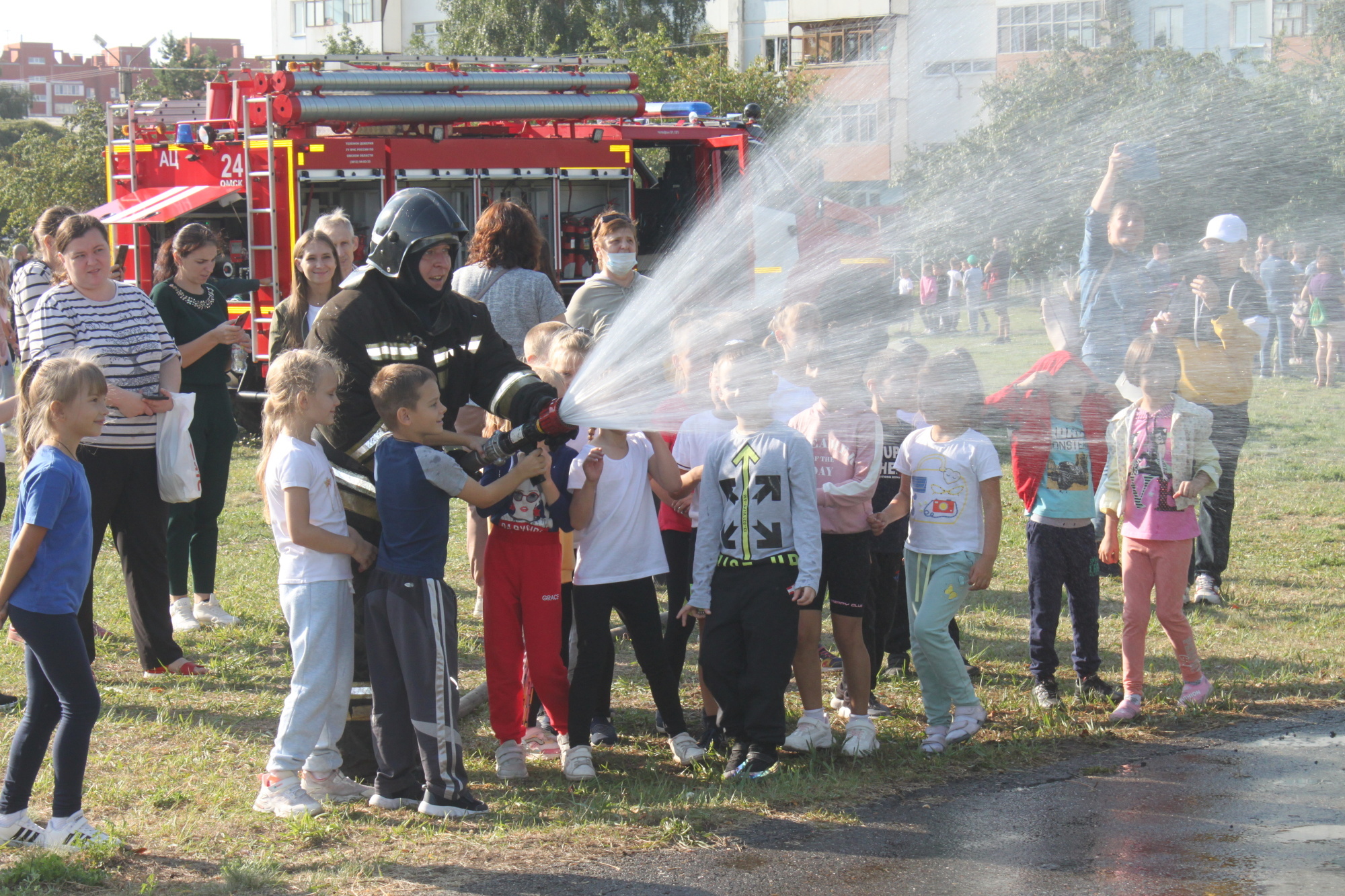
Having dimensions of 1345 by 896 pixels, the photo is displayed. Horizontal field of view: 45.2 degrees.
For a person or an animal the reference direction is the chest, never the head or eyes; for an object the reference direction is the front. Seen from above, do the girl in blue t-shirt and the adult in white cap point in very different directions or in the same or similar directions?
very different directions

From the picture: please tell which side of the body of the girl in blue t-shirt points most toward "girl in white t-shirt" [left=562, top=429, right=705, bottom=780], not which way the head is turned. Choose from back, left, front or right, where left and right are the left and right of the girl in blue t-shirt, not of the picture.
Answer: front

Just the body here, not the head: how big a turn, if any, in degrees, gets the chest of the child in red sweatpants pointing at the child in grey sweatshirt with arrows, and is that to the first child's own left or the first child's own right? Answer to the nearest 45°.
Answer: approximately 90° to the first child's own left

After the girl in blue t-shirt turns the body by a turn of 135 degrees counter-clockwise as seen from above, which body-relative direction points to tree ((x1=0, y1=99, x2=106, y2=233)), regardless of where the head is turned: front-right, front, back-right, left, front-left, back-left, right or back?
front-right

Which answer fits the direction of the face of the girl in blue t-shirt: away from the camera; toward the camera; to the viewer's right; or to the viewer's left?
to the viewer's right

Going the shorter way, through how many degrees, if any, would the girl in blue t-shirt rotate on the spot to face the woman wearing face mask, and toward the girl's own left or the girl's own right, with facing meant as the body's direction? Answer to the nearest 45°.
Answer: approximately 45° to the girl's own left

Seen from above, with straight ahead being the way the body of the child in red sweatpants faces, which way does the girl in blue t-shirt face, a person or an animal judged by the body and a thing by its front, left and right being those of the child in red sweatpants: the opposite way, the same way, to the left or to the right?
to the left

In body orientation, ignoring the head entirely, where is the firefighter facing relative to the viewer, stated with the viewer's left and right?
facing the viewer and to the right of the viewer

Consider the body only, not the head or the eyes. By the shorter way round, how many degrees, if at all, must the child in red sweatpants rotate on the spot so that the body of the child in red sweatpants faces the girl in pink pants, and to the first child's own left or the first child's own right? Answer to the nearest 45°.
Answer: approximately 90° to the first child's own left

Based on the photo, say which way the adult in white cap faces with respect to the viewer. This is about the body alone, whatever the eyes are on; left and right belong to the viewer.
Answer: facing the viewer and to the left of the viewer

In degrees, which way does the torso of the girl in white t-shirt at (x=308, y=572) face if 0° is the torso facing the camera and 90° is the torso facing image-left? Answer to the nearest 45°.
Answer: approximately 270°

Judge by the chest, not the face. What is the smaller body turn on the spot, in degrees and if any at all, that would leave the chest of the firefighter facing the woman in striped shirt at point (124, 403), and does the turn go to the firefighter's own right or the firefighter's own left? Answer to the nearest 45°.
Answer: approximately 180°

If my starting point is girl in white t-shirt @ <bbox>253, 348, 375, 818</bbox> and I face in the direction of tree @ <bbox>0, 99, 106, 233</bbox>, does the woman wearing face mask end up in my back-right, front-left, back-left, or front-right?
front-right

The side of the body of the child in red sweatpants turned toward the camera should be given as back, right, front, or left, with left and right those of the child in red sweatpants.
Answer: front

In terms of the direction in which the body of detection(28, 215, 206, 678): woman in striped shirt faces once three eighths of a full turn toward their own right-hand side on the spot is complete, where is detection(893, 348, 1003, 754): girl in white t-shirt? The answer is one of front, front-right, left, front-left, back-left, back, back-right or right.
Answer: back-left

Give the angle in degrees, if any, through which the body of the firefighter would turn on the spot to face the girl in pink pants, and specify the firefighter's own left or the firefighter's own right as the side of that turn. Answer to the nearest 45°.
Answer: approximately 45° to the firefighter's own left
